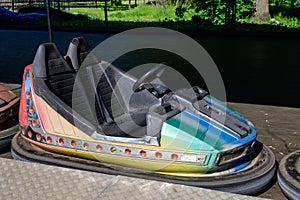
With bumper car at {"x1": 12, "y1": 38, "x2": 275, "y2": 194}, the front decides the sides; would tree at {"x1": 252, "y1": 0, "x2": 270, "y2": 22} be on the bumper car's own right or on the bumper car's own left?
on the bumper car's own left

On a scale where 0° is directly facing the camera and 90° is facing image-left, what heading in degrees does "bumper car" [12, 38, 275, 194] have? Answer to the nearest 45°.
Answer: approximately 315°

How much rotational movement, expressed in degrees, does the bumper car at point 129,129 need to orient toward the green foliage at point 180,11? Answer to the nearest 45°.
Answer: approximately 135° to its left

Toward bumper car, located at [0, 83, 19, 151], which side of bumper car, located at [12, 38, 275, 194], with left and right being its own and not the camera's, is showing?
back

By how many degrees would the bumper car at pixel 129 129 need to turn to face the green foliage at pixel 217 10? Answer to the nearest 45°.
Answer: approximately 135° to its left
